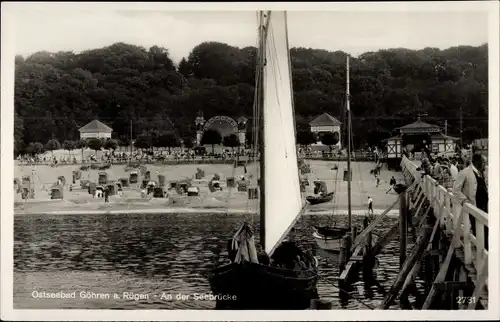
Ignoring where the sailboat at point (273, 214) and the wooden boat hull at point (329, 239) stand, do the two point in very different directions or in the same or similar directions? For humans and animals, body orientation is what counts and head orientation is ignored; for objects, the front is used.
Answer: same or similar directions

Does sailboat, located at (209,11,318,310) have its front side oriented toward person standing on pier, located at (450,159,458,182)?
no

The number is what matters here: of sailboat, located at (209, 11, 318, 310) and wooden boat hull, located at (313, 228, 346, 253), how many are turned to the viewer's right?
0

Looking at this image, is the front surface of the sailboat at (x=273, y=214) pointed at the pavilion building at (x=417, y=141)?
no

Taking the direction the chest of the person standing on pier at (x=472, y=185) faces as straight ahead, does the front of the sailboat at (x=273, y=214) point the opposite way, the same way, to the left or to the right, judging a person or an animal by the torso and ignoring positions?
to the right

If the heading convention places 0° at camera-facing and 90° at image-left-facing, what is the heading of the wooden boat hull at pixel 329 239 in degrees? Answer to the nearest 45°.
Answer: approximately 45°
